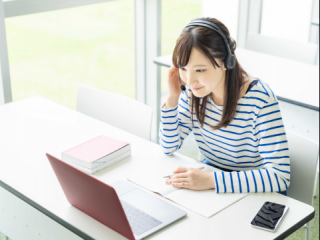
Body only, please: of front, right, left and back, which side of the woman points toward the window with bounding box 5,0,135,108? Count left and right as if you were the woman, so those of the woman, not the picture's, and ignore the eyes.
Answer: right

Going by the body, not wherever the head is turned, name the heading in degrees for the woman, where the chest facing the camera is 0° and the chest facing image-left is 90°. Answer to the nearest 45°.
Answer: approximately 45°

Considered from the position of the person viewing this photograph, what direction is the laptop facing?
facing away from the viewer and to the right of the viewer

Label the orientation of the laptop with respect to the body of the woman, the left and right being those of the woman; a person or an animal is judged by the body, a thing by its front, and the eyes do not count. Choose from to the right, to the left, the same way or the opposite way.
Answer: the opposite way
